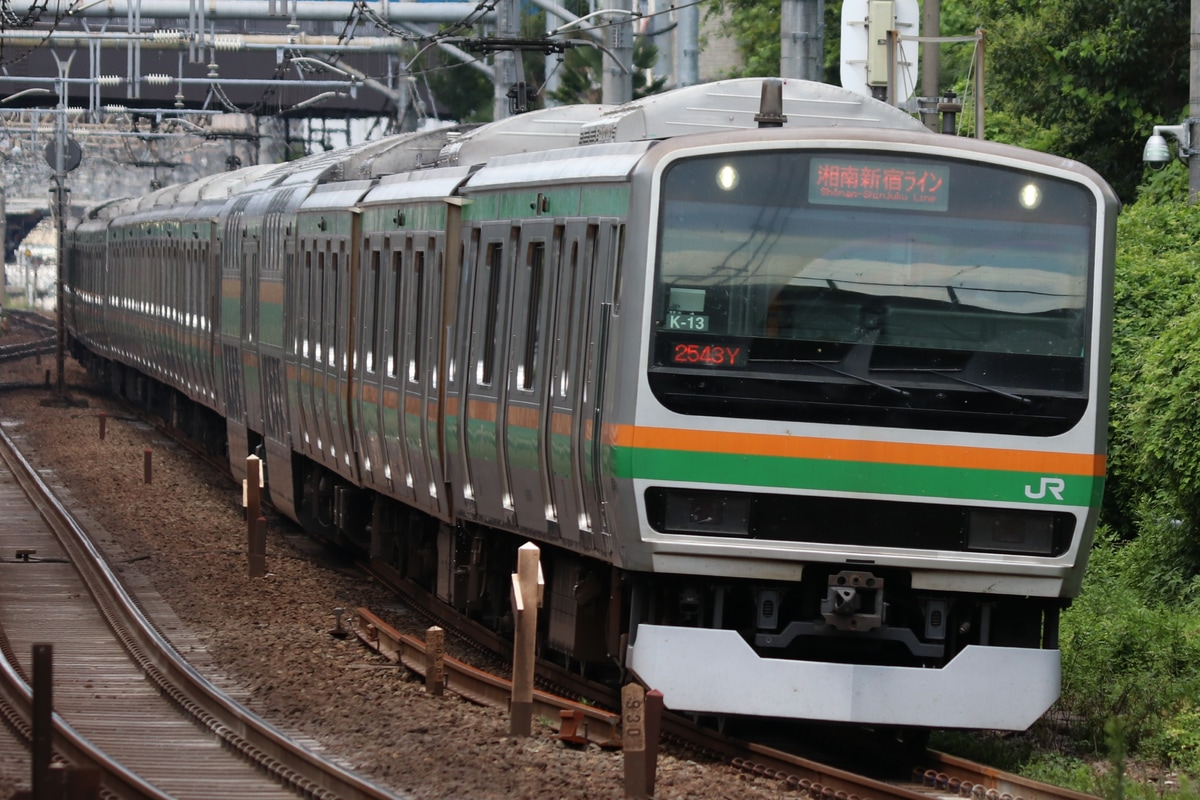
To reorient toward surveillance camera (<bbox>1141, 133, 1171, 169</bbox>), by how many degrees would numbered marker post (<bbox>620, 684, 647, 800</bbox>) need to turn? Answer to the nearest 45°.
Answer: approximately 135° to its left

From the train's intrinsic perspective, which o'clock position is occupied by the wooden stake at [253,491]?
The wooden stake is roughly at 5 o'clock from the train.

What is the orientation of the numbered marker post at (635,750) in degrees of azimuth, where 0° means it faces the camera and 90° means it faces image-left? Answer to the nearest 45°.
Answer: approximately 0°

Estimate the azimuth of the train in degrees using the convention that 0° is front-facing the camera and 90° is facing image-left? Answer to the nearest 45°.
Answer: approximately 0°

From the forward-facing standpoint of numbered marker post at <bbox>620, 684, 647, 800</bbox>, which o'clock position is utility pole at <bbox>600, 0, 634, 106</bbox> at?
The utility pole is roughly at 6 o'clock from the numbered marker post.

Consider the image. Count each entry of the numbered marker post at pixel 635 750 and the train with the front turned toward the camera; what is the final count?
2

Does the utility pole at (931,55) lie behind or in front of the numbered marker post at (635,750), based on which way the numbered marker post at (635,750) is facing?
behind

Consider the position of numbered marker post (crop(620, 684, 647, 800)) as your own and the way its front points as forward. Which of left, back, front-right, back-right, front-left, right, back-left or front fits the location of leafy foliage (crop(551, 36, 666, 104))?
back
